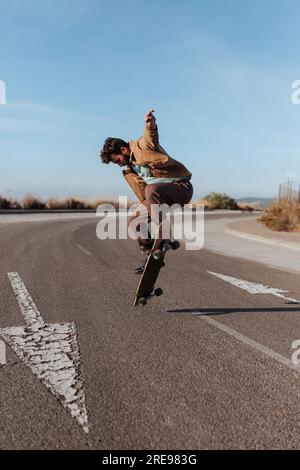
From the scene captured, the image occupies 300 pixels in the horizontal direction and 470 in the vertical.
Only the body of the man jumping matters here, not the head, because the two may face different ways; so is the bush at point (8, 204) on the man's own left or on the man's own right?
on the man's own right

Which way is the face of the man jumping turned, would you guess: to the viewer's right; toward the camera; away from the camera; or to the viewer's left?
to the viewer's left

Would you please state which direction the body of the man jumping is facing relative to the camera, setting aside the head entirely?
to the viewer's left
